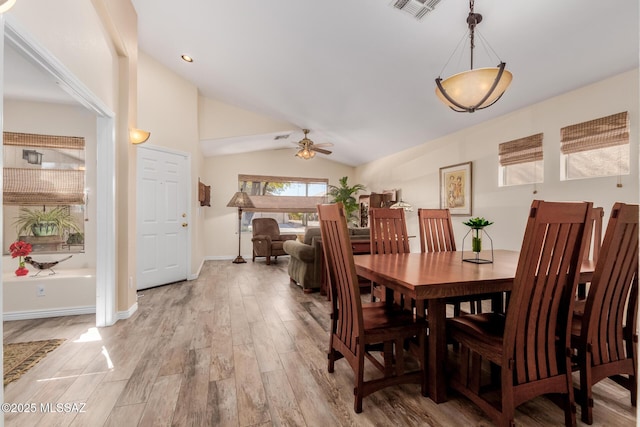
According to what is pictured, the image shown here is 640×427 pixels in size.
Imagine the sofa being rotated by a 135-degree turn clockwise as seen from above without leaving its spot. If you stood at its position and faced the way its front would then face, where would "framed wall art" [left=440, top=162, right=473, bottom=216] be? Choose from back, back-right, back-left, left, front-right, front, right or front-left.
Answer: front

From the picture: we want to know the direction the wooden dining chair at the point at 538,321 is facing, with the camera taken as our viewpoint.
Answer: facing away from the viewer and to the left of the viewer

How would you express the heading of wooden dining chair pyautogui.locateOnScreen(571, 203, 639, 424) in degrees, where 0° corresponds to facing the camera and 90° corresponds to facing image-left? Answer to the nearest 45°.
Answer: approximately 135°

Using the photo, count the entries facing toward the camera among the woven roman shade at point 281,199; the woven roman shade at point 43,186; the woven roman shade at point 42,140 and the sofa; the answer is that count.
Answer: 3

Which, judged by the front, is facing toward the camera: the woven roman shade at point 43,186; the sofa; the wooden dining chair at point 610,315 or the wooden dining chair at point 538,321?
the woven roman shade

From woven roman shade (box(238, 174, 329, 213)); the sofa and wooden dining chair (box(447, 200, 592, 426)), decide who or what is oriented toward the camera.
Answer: the woven roman shade

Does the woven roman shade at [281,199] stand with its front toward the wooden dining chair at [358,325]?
yes

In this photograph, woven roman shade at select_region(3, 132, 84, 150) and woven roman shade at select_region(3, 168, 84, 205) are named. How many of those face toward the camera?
2

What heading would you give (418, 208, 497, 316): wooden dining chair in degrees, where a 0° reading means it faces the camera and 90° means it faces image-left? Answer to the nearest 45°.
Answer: approximately 315°

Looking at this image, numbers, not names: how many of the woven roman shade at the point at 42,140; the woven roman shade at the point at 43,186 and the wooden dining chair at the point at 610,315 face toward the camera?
2

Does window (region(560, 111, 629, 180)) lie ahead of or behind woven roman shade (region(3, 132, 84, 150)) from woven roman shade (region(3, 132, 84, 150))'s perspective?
ahead

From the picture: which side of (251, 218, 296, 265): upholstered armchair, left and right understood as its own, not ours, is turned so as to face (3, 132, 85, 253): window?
right

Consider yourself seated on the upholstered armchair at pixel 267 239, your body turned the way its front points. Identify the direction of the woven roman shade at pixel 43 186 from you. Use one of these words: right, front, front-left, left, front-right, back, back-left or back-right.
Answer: right

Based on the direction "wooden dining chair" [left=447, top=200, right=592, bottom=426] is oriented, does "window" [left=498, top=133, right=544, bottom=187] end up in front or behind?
in front
